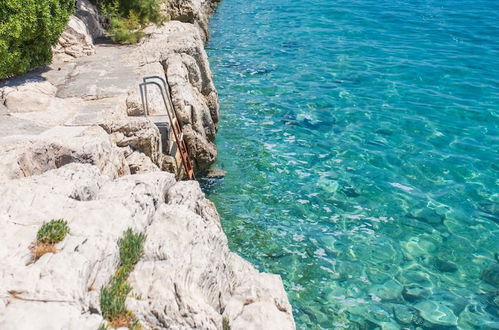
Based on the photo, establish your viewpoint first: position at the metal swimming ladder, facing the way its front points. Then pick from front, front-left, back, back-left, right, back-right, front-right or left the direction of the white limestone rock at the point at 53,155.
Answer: back-right

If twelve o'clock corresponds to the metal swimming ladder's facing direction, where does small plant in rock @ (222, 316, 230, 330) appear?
The small plant in rock is roughly at 3 o'clock from the metal swimming ladder.

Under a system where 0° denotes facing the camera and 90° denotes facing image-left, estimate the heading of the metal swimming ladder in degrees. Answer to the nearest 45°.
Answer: approximately 270°

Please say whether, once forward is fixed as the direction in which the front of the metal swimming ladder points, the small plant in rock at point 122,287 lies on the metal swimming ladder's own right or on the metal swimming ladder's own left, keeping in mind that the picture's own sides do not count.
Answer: on the metal swimming ladder's own right

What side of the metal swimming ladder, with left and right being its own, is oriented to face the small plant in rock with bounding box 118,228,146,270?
right

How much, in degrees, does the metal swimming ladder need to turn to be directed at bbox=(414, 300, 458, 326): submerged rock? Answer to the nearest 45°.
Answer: approximately 45° to its right

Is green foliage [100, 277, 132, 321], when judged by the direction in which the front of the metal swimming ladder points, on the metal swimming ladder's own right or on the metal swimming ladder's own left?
on the metal swimming ladder's own right
